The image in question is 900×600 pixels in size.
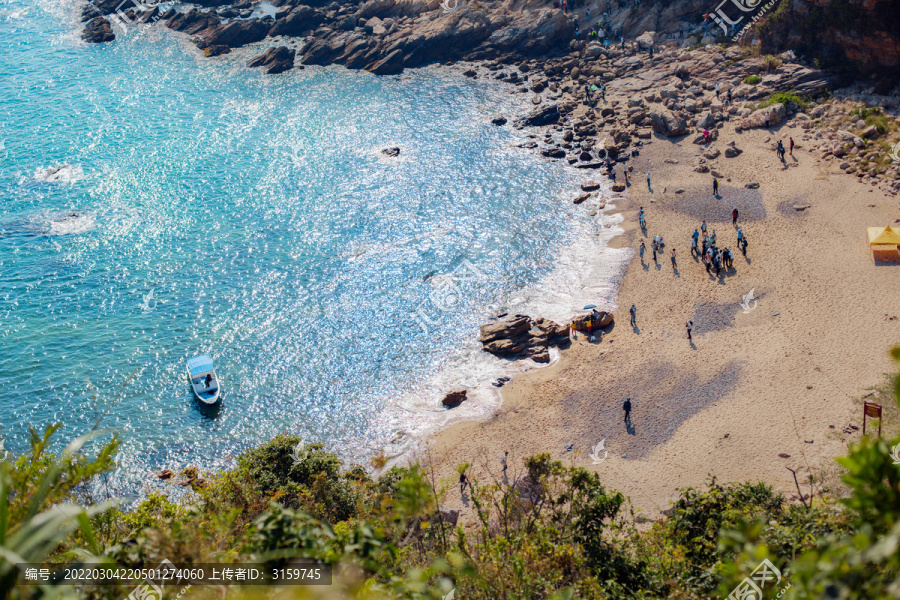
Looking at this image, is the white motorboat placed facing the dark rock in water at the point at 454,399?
no

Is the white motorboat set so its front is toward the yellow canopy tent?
no

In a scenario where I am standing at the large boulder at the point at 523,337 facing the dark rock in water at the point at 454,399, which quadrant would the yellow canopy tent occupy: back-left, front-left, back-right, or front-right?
back-left
